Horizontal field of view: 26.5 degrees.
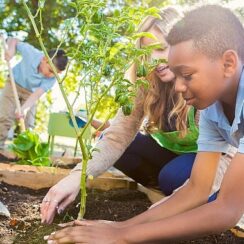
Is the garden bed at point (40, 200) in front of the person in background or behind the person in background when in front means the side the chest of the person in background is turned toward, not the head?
in front

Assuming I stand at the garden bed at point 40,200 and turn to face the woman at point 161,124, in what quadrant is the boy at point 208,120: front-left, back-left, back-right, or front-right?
front-right

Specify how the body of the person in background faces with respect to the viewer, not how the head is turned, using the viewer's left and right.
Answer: facing the viewer and to the right of the viewer

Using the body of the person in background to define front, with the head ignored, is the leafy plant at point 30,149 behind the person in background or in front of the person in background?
in front

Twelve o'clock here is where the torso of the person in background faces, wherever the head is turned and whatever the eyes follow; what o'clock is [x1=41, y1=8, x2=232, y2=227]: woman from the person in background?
The woman is roughly at 1 o'clock from the person in background.

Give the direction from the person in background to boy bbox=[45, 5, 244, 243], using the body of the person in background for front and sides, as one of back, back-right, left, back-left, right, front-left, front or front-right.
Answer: front-right
